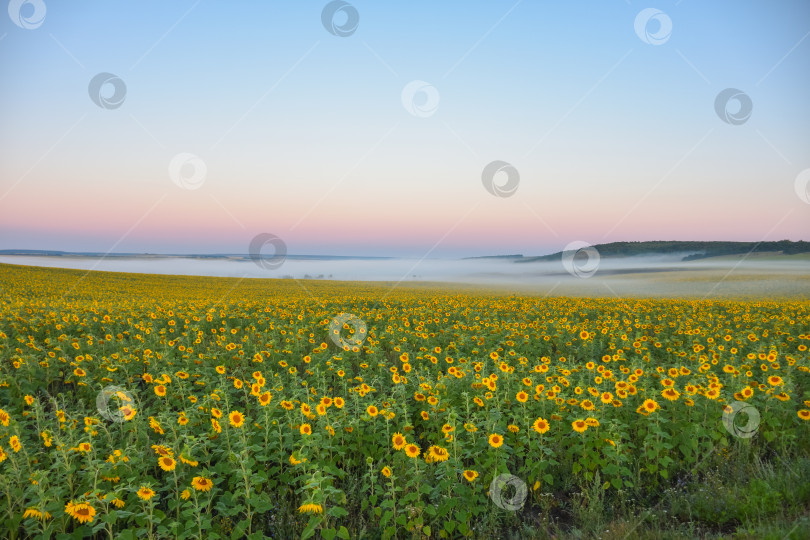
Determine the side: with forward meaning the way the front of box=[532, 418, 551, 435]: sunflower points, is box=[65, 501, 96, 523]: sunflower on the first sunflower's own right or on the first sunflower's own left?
on the first sunflower's own right

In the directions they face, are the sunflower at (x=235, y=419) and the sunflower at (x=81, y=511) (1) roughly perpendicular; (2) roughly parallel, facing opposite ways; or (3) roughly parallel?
roughly parallel

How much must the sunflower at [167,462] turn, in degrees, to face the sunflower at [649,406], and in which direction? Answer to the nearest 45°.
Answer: approximately 90° to its left

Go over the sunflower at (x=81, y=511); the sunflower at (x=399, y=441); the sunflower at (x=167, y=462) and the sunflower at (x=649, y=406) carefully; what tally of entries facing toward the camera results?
4

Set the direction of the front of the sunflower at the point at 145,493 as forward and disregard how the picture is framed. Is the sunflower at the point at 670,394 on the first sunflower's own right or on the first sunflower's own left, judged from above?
on the first sunflower's own left

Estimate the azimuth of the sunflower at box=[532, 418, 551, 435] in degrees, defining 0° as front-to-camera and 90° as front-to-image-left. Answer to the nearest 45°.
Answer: approximately 0°

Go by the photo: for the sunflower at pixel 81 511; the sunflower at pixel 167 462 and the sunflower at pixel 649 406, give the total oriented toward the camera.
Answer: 3

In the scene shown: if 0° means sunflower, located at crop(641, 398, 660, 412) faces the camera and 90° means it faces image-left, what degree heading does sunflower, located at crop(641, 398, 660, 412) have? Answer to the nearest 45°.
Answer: approximately 0°

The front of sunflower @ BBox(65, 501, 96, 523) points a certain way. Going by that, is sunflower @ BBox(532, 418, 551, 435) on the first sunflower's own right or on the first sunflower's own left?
on the first sunflower's own left

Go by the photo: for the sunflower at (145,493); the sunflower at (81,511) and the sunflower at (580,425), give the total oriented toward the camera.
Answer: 3

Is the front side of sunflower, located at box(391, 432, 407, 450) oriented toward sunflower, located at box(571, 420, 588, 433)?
no

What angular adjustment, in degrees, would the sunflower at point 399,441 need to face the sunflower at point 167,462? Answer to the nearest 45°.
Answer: approximately 90° to its right

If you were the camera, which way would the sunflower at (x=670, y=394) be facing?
facing the viewer

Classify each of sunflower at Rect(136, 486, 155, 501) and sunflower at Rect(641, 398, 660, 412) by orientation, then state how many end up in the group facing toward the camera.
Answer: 2

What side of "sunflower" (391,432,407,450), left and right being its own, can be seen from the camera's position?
front

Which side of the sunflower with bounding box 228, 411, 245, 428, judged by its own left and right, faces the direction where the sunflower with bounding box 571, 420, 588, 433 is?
left

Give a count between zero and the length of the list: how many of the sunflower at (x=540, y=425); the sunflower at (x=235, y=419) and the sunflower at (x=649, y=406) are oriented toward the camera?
3
